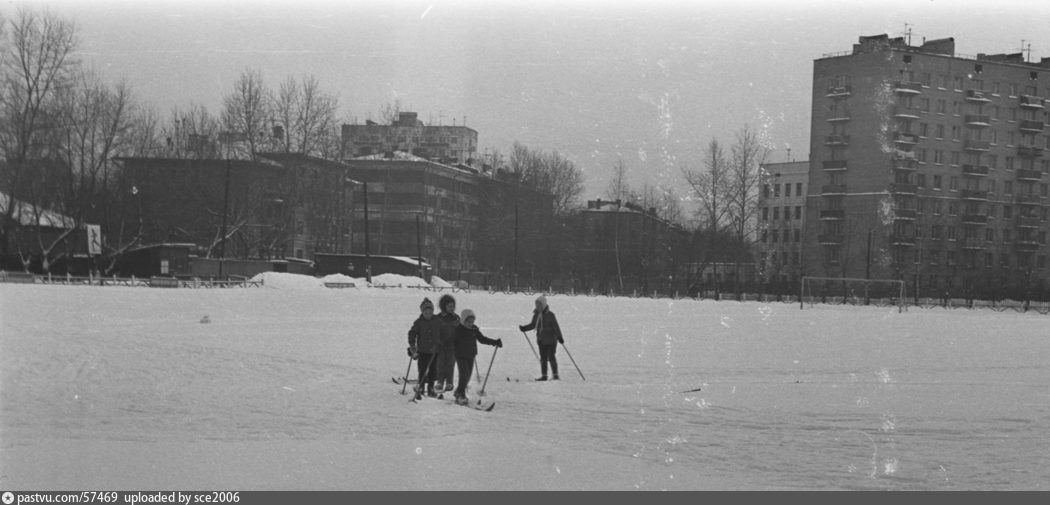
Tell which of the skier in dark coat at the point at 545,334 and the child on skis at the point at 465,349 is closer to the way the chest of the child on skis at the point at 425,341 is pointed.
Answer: the child on skis

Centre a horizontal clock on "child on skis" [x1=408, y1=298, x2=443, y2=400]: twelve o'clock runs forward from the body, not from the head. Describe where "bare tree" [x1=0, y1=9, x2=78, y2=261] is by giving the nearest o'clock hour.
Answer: The bare tree is roughly at 5 o'clock from the child on skis.

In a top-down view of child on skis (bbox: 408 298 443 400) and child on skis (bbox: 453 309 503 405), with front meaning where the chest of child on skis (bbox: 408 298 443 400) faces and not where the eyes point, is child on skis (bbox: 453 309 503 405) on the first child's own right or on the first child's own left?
on the first child's own left

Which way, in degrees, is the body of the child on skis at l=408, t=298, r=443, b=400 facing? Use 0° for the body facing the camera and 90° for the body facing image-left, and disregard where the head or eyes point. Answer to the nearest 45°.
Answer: approximately 0°

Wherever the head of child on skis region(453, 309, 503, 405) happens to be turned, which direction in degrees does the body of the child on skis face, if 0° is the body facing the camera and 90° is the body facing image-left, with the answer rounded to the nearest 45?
approximately 315°

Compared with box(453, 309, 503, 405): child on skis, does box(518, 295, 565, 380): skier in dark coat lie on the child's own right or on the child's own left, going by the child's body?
on the child's own left

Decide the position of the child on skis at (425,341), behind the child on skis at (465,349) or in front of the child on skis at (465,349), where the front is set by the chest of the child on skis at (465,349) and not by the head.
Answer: behind

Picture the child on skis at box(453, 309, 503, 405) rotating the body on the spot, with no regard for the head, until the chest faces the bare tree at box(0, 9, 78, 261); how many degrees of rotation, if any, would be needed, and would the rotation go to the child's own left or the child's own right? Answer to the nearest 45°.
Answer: approximately 180°
